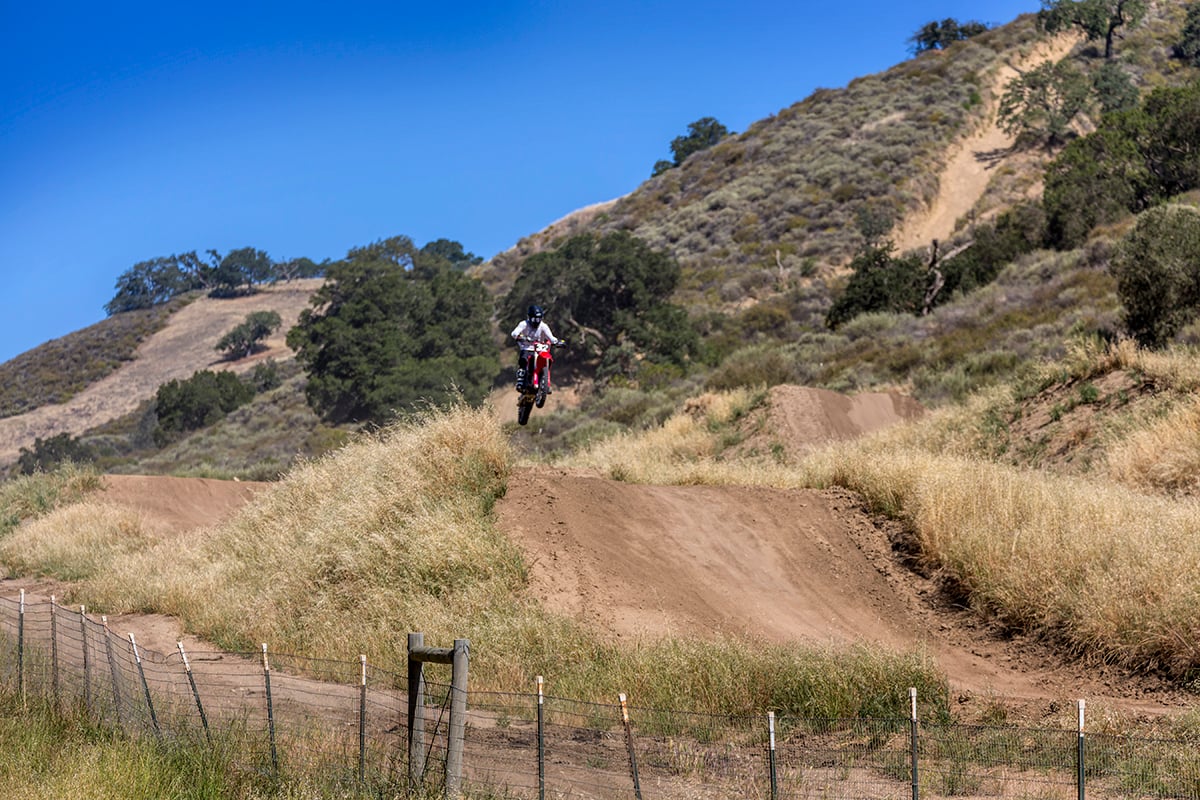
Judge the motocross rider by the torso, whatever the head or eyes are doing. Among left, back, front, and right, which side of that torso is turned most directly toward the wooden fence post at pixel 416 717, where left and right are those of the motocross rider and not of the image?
front

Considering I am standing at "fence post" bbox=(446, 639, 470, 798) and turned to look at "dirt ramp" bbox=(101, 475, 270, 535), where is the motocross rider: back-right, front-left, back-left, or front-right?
front-right

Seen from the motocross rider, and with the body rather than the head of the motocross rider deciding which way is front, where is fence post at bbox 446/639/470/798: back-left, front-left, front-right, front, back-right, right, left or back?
front

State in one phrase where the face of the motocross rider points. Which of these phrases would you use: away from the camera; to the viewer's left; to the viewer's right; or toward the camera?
toward the camera

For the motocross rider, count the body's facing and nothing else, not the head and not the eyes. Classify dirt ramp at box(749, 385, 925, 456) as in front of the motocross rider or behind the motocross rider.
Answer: behind

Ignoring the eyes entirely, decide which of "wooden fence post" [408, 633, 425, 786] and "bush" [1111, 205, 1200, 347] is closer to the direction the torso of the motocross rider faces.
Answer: the wooden fence post

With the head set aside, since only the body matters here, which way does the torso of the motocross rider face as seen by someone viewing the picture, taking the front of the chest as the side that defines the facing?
toward the camera

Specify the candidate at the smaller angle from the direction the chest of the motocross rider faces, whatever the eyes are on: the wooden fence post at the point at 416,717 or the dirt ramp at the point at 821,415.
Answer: the wooden fence post

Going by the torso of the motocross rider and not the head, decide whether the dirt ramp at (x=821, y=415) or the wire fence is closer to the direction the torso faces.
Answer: the wire fence

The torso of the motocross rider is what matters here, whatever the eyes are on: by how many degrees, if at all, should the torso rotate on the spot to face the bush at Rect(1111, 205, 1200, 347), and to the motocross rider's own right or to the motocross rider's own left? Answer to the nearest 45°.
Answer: approximately 135° to the motocross rider's own left
